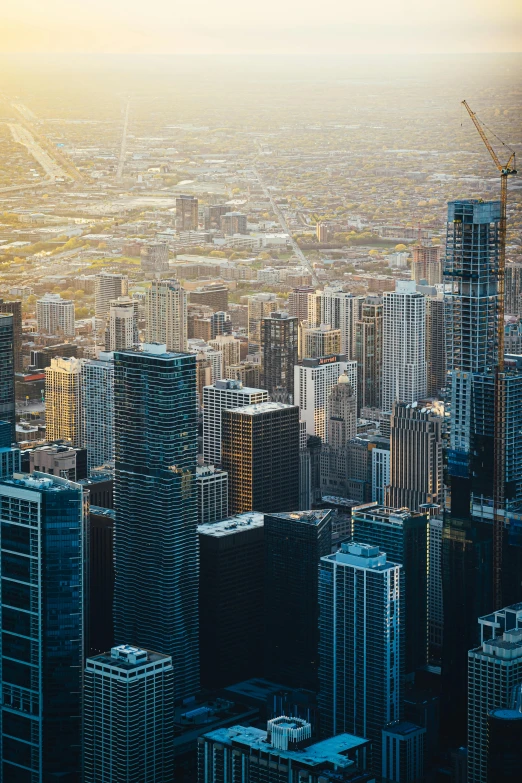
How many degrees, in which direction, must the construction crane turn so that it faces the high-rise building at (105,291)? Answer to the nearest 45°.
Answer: approximately 45° to its right

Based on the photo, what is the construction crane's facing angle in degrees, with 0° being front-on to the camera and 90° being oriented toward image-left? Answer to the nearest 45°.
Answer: approximately 90°

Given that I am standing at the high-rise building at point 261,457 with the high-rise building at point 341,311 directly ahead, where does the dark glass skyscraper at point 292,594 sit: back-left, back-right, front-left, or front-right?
back-right

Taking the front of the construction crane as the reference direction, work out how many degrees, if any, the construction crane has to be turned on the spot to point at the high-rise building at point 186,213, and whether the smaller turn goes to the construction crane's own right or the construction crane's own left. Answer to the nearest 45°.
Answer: approximately 45° to the construction crane's own right

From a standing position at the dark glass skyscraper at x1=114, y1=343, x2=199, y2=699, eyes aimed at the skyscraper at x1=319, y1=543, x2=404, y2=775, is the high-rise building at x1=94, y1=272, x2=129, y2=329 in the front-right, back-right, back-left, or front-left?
back-left
